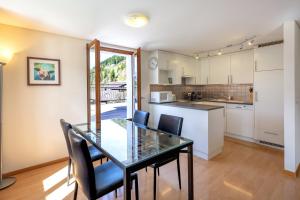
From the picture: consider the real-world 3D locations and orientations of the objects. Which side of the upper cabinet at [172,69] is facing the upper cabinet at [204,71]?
left

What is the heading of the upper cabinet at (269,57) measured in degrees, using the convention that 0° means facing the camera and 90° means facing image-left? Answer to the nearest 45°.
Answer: approximately 45°

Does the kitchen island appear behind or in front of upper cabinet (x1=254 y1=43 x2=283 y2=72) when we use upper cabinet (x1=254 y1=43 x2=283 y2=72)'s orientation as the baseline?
in front

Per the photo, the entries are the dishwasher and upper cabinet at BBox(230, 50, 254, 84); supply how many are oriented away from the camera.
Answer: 0

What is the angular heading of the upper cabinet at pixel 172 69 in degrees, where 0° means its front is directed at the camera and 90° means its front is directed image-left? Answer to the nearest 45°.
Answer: approximately 315°
